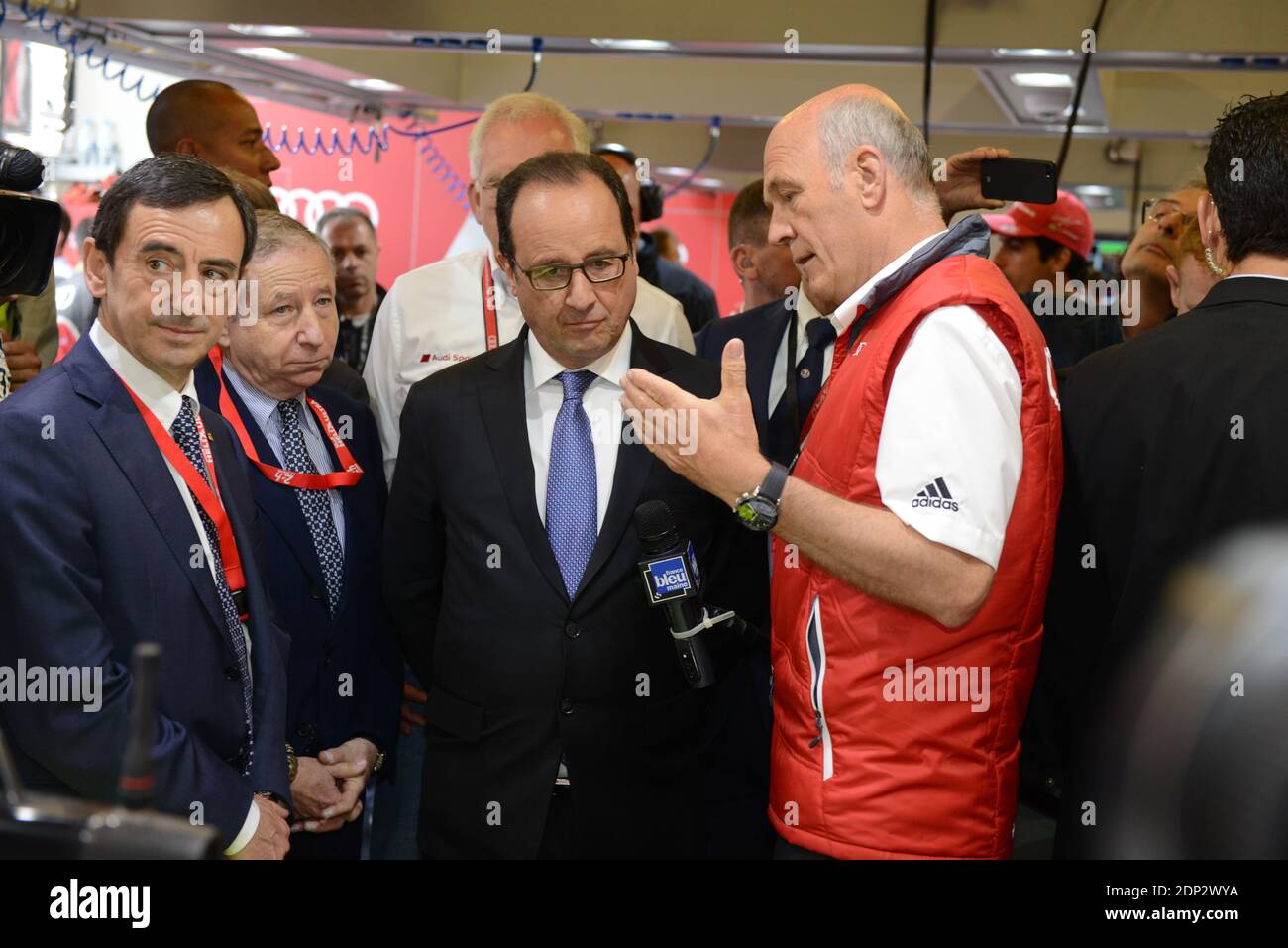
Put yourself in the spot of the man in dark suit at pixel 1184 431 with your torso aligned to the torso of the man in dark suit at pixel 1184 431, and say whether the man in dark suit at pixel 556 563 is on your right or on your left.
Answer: on your left

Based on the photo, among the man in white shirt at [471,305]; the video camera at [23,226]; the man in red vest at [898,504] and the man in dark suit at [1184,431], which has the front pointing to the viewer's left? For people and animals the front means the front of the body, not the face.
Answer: the man in red vest

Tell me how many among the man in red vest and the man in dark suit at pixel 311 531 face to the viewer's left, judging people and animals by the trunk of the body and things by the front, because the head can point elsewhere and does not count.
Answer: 1

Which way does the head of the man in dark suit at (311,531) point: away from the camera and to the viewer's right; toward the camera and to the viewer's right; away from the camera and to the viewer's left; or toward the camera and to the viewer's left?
toward the camera and to the viewer's right

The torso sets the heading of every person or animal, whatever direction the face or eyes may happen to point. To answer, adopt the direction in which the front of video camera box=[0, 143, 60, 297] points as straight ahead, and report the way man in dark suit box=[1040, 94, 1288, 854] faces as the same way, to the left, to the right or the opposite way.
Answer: to the left

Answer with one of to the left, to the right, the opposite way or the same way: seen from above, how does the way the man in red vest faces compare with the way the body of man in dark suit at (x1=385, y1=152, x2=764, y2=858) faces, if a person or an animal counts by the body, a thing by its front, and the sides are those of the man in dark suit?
to the right

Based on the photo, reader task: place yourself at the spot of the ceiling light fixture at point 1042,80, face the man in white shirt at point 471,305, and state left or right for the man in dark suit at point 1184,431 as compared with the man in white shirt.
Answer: left

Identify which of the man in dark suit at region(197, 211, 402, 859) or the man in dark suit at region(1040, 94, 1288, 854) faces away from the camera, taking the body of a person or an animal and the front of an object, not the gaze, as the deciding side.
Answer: the man in dark suit at region(1040, 94, 1288, 854)

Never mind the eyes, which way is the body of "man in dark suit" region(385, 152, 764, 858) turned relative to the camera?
toward the camera

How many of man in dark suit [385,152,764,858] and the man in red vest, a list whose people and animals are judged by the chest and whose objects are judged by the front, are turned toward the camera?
1

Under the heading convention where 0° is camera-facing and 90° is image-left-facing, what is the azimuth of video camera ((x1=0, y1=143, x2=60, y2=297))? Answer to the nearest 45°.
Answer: approximately 315°
